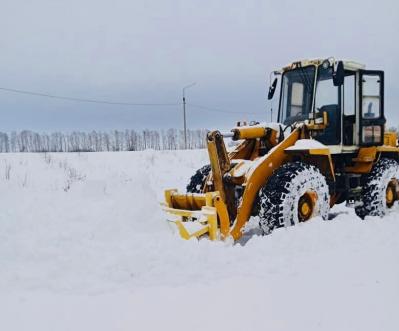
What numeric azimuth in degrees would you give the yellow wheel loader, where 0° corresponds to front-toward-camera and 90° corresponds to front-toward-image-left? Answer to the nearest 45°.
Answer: approximately 45°
